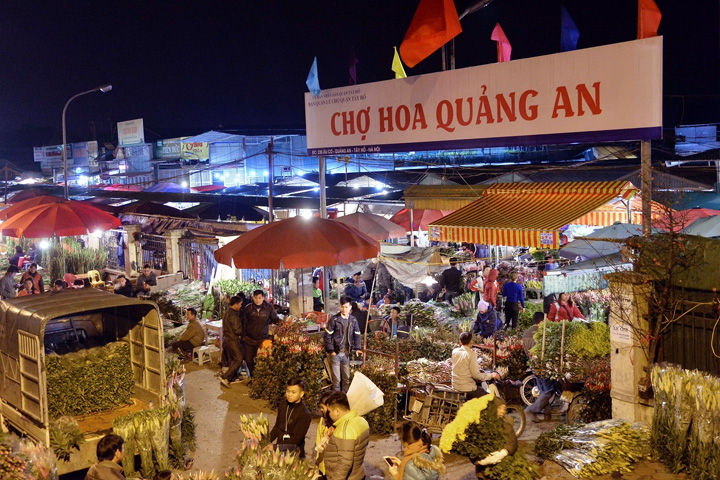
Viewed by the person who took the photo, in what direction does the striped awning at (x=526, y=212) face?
facing the viewer and to the left of the viewer

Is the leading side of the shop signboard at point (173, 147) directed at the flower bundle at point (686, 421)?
yes

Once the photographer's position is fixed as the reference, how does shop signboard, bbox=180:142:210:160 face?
facing the viewer

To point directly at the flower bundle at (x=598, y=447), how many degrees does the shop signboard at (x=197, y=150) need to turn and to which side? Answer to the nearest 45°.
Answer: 0° — it already faces it

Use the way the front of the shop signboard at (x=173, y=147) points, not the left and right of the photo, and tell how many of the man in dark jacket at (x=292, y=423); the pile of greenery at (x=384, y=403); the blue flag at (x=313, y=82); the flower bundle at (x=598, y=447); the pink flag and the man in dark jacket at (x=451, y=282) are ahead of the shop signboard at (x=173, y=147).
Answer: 6

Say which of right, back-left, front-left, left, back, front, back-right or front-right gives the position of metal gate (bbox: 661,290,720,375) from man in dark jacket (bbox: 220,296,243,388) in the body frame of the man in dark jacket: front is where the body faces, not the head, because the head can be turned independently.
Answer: front-right

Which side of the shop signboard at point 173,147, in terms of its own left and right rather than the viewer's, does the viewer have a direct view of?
front

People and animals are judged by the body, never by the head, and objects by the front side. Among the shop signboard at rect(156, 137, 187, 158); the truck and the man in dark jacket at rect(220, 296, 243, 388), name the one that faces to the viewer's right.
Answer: the man in dark jacket

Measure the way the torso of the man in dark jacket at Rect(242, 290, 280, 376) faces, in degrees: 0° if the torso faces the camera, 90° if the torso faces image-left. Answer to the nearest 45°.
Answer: approximately 0°

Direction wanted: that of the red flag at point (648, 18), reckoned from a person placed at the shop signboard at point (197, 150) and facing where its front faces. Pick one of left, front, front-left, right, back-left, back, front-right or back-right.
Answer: front

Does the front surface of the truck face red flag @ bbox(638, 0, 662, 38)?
no

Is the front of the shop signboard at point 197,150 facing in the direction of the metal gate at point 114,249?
yes

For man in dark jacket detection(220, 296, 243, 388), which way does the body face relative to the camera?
to the viewer's right

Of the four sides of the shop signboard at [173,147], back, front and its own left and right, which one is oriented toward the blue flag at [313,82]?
front

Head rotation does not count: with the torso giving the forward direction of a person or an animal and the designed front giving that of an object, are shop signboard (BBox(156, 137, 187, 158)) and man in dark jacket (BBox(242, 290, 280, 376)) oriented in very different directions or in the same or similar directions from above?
same or similar directions

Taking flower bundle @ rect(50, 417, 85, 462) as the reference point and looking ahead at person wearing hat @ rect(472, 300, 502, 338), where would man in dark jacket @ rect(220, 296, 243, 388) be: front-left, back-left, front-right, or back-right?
front-left

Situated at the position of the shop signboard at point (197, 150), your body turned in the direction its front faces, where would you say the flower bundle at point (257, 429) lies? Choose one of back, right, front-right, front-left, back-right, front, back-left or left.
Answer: front
